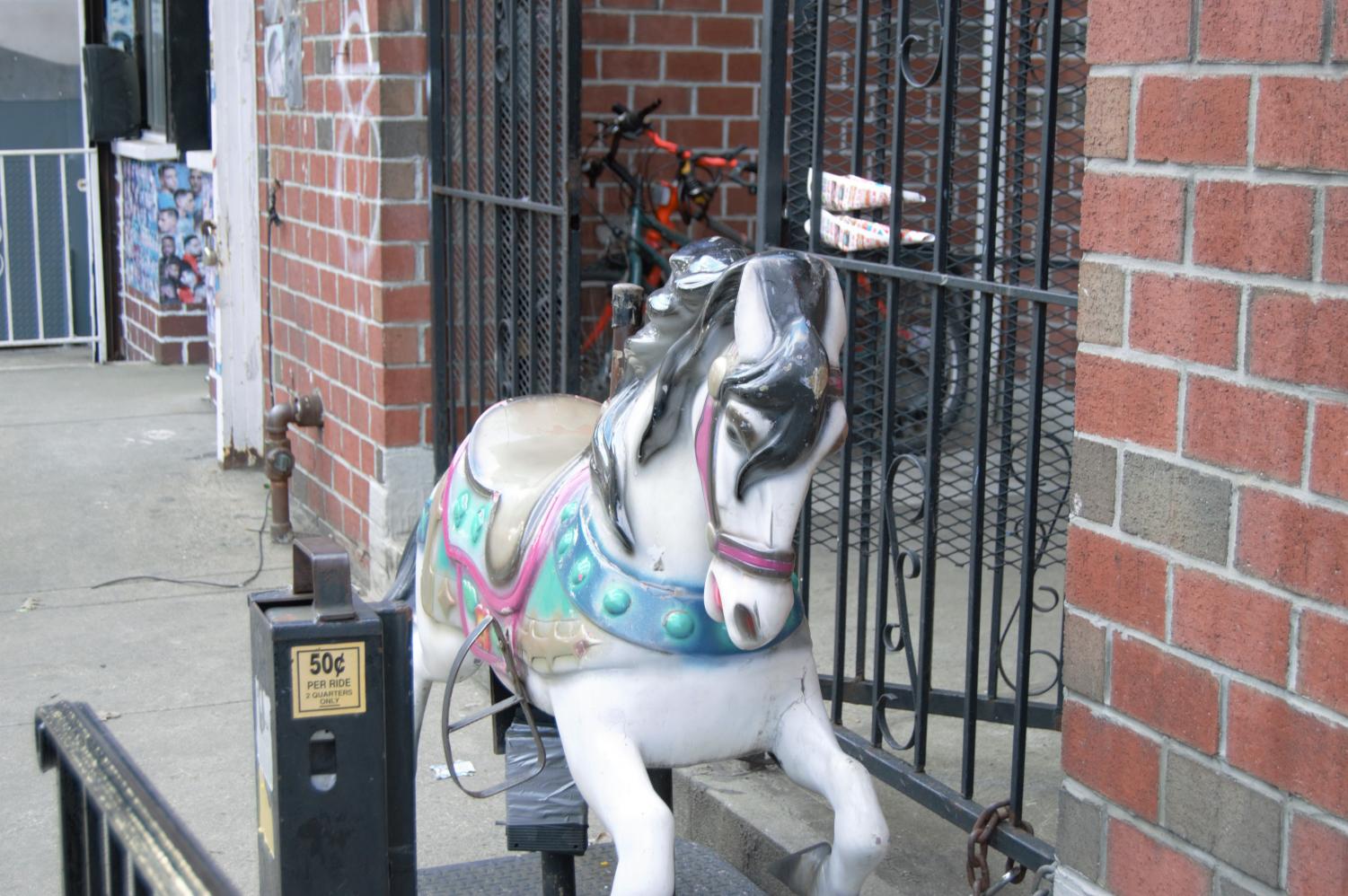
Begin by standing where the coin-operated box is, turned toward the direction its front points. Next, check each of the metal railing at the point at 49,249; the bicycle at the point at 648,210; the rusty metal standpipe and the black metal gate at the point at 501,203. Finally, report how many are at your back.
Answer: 4

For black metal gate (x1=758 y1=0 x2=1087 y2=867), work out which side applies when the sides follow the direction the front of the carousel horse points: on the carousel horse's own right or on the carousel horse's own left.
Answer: on the carousel horse's own left

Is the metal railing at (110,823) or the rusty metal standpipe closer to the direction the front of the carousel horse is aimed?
the metal railing

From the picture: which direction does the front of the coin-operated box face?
toward the camera

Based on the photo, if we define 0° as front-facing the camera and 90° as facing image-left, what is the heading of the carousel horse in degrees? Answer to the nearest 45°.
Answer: approximately 315°

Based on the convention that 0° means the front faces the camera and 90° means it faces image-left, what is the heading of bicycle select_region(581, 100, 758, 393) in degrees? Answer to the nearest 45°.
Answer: approximately 45°

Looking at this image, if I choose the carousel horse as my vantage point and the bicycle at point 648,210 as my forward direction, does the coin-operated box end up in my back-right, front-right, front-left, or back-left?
back-left

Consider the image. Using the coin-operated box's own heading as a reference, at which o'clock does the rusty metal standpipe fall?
The rusty metal standpipe is roughly at 6 o'clock from the coin-operated box.

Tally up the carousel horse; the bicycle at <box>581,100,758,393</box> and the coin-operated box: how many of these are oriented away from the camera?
0

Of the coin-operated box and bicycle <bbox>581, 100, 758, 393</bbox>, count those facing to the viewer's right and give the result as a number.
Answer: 0
